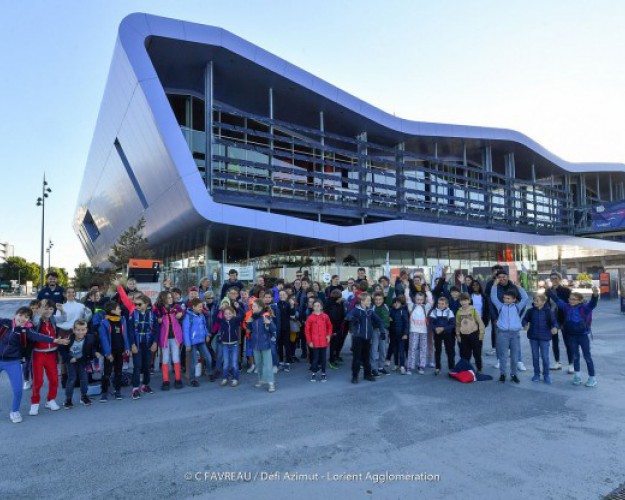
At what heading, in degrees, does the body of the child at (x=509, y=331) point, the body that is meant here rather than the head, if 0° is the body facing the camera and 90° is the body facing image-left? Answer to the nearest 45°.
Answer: approximately 0°

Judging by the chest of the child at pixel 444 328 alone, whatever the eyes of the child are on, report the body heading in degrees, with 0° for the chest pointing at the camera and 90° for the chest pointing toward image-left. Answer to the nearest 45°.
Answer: approximately 0°

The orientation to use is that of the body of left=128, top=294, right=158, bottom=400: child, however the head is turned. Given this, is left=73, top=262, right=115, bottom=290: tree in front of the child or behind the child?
behind

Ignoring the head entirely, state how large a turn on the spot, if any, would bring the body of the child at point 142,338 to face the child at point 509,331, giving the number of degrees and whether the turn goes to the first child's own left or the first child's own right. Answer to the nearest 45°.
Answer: approximately 90° to the first child's own left
